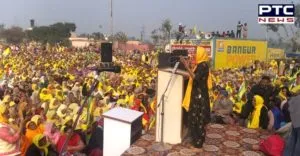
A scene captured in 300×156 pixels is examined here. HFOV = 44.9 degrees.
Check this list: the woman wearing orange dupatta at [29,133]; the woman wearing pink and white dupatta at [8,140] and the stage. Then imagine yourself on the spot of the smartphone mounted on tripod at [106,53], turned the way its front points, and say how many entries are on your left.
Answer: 1

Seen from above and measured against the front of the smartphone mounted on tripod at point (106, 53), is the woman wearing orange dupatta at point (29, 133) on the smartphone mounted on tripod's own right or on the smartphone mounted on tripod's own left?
on the smartphone mounted on tripod's own right

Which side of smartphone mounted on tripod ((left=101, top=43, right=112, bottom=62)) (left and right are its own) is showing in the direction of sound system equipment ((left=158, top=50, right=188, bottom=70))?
left

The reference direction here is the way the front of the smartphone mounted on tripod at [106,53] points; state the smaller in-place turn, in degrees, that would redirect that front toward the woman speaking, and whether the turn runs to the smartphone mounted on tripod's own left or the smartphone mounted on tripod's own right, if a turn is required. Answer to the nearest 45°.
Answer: approximately 90° to the smartphone mounted on tripod's own left

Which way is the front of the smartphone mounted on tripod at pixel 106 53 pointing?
toward the camera
